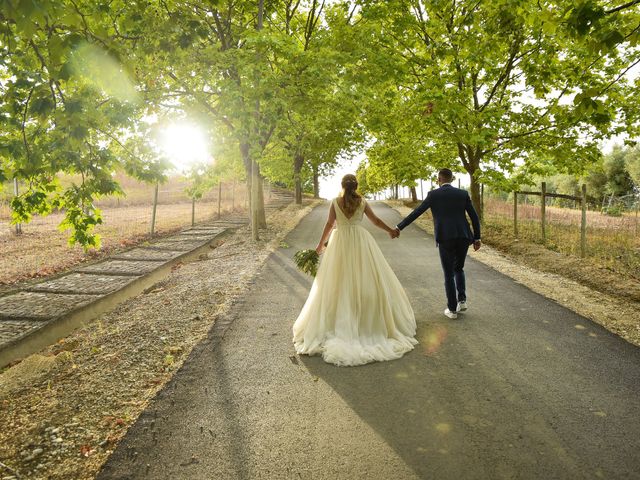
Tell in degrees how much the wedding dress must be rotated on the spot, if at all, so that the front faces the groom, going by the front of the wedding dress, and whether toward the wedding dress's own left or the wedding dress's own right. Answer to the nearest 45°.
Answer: approximately 45° to the wedding dress's own right

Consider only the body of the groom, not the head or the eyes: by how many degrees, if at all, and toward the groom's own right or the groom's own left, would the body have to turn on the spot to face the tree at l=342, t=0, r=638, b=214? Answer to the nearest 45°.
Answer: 0° — they already face it

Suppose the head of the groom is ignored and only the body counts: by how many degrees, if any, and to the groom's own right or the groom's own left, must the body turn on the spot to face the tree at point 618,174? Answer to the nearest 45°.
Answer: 0° — they already face it

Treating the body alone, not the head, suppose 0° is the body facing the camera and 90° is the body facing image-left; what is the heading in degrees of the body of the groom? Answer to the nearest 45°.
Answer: approximately 180°

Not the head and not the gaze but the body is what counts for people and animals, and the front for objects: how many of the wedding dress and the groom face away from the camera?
2

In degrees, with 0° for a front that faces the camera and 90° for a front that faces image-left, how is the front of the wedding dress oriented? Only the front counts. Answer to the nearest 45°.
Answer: approximately 180°
